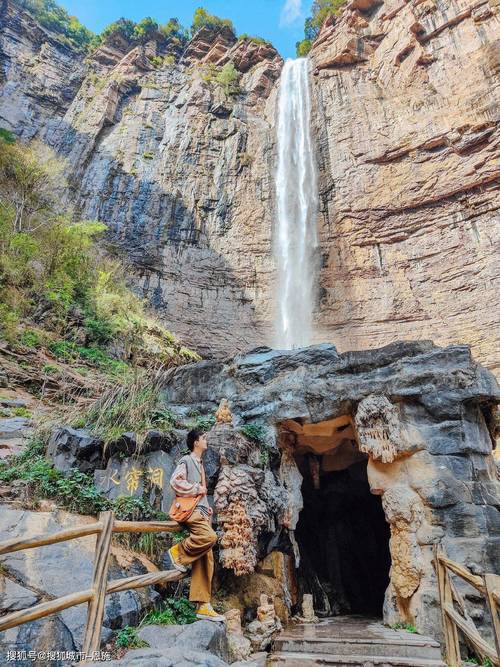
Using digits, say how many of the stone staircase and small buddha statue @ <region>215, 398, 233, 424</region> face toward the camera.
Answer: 2

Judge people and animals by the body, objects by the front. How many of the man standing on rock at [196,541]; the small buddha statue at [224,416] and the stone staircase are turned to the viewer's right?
1

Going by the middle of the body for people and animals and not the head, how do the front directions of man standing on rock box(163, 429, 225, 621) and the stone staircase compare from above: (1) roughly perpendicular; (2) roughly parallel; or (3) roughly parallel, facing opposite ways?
roughly perpendicular

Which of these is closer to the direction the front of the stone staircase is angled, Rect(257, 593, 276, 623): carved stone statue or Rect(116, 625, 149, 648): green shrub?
the green shrub

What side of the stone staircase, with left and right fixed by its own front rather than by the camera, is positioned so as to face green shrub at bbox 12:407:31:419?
right

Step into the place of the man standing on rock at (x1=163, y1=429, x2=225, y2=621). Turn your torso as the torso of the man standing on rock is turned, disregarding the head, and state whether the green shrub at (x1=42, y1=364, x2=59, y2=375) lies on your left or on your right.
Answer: on your left

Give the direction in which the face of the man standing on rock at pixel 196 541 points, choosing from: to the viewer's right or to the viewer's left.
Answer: to the viewer's right

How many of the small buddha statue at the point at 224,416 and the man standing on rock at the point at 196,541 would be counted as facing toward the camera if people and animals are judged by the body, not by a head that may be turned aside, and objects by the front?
1

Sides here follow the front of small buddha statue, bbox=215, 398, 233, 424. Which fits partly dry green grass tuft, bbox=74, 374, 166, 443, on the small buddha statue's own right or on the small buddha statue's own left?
on the small buddha statue's own right
